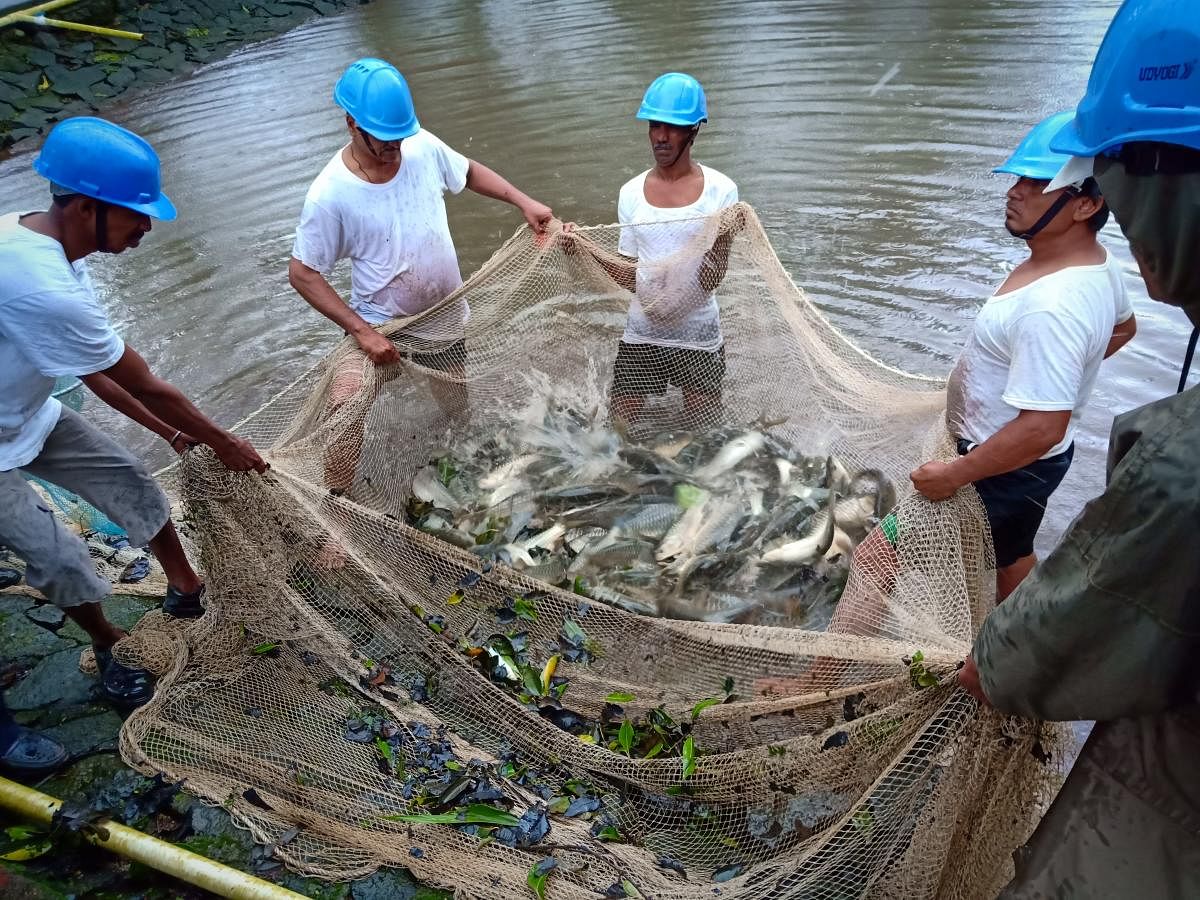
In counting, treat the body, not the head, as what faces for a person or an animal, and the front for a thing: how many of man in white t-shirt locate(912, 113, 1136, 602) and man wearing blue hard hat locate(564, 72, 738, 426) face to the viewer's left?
1

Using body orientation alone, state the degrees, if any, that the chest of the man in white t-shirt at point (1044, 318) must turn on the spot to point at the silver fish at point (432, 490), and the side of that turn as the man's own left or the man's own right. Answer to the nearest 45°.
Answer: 0° — they already face it

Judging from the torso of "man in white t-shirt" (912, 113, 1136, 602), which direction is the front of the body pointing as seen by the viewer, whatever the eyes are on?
to the viewer's left

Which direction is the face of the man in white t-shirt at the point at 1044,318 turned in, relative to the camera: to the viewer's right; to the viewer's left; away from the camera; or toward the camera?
to the viewer's left

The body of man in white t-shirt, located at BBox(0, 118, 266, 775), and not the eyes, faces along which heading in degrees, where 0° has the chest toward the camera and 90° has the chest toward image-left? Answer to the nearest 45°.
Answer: approximately 270°

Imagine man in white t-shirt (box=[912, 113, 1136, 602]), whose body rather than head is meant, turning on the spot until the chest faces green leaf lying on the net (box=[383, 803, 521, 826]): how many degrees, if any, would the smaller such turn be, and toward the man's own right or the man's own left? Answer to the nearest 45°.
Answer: approximately 45° to the man's own left

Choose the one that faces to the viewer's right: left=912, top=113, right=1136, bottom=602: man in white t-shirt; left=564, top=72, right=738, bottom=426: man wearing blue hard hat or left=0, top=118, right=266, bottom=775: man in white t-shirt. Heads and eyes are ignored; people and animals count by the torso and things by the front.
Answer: left=0, top=118, right=266, bottom=775: man in white t-shirt

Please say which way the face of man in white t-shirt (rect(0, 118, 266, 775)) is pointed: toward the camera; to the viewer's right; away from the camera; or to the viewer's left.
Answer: to the viewer's right

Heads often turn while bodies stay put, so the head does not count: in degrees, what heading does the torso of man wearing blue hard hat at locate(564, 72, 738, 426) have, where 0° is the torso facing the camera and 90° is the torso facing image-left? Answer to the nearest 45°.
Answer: approximately 0°
